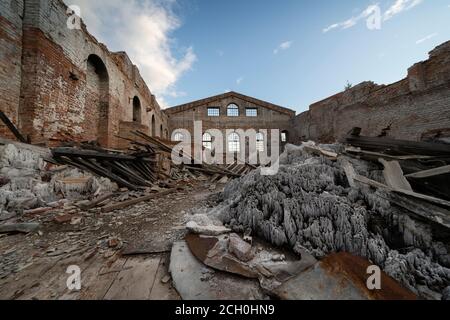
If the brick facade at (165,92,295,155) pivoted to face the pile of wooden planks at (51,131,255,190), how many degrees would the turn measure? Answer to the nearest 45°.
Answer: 0° — it already faces it

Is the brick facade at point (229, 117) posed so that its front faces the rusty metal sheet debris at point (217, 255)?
yes

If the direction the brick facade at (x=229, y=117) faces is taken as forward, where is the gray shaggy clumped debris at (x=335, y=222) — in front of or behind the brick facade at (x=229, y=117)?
in front

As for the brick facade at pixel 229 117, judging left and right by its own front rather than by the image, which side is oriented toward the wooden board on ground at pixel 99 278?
front

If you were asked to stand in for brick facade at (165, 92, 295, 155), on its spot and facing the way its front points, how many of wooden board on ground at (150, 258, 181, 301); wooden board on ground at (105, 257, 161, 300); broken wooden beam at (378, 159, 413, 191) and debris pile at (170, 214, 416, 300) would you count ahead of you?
4

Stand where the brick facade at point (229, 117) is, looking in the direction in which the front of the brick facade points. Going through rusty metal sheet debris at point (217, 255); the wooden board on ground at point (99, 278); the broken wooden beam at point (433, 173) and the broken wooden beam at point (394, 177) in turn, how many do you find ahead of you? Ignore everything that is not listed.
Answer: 4

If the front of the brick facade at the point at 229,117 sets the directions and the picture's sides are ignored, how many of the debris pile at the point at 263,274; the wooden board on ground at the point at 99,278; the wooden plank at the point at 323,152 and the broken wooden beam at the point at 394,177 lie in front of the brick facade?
4

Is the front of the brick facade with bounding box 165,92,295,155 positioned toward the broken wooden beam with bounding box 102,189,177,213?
yes

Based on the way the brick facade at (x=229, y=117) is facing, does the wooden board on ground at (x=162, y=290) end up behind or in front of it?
in front

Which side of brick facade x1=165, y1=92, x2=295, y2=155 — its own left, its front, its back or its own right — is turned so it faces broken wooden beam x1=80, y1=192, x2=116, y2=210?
front

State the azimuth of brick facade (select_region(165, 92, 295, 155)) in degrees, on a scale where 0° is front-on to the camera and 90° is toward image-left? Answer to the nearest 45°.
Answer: approximately 0°

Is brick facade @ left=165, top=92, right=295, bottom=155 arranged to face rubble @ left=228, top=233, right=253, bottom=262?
yes
